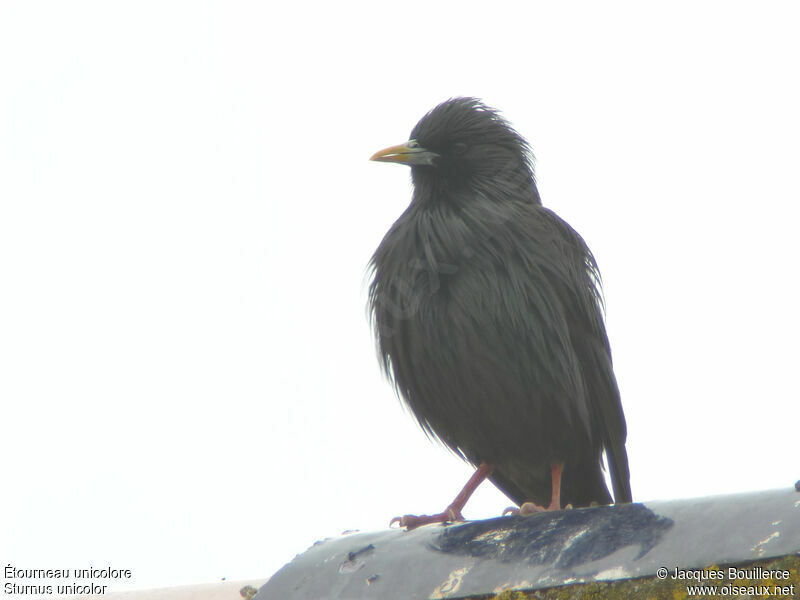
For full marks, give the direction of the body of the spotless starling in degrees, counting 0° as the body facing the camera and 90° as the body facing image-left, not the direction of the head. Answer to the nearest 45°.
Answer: approximately 45°
